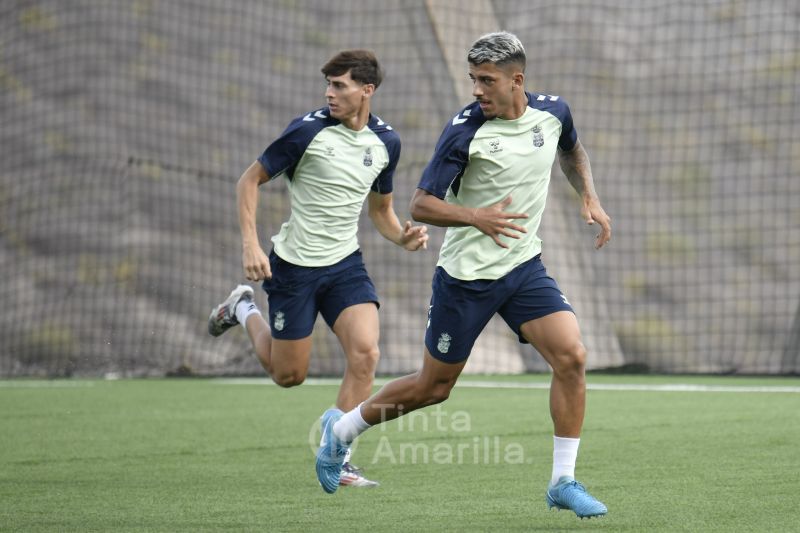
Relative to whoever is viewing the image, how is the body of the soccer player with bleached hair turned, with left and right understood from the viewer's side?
facing the viewer and to the right of the viewer

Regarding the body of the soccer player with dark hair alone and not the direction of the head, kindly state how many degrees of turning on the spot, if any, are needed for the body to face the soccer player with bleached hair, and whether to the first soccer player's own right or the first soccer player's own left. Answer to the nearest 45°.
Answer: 0° — they already face them

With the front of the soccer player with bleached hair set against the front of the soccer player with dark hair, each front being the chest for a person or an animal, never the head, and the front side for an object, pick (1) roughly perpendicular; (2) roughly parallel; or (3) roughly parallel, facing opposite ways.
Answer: roughly parallel

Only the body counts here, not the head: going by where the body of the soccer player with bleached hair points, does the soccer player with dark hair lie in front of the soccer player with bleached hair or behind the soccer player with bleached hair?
behind

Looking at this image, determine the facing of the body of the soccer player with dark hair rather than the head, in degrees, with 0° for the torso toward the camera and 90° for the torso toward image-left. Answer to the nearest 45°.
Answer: approximately 315°
